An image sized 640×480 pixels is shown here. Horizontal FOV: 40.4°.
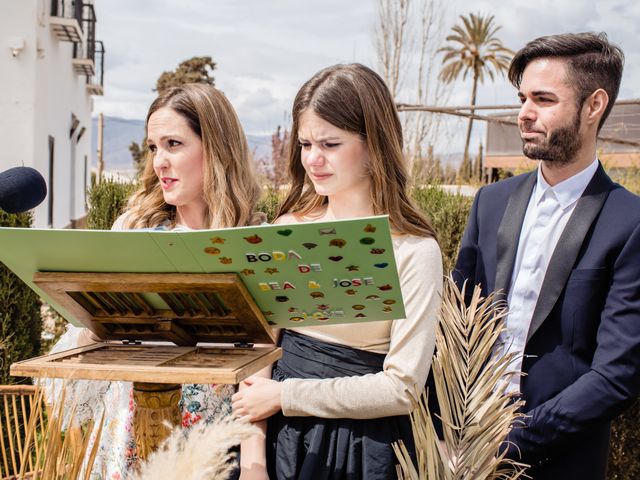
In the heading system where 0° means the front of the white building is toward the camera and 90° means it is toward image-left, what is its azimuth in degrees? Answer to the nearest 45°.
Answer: approximately 270°

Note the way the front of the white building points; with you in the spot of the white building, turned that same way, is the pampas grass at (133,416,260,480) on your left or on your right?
on your right

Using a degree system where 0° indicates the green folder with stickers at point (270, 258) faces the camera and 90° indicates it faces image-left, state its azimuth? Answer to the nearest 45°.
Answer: approximately 0°

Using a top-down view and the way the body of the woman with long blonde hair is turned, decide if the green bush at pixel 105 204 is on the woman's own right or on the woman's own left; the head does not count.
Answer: on the woman's own right

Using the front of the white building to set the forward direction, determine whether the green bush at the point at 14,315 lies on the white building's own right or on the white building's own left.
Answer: on the white building's own right

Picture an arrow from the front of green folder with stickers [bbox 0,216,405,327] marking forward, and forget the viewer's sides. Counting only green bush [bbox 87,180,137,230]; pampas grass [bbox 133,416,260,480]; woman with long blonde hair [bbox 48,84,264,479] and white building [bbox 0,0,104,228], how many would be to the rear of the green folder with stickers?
3

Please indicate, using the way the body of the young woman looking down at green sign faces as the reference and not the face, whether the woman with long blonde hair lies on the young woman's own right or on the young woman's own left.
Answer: on the young woman's own right

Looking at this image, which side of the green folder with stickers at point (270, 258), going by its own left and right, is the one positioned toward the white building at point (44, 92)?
back

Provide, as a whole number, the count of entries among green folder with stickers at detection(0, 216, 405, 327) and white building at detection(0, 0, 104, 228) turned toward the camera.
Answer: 1
